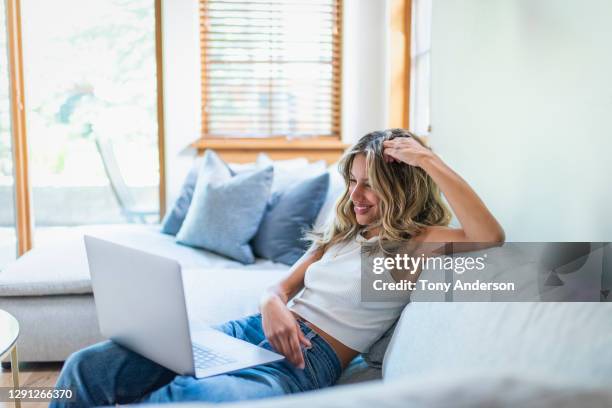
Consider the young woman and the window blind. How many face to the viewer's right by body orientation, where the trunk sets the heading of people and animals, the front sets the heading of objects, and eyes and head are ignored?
0

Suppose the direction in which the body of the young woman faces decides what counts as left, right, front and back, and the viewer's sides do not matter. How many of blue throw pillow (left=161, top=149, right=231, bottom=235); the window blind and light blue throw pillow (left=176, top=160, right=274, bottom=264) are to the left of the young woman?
0

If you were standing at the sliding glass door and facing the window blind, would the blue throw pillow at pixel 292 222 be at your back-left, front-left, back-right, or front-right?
front-right

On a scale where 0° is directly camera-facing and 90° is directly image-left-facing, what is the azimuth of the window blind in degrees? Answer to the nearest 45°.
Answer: approximately 0°

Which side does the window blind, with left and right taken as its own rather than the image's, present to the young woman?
front

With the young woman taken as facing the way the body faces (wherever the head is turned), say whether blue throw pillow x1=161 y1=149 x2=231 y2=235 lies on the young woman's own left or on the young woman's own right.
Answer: on the young woman's own right

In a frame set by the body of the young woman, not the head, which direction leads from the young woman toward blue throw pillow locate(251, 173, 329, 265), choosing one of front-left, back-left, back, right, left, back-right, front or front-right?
back-right

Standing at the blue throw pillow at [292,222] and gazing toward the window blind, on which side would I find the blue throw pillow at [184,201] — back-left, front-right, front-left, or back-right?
front-left

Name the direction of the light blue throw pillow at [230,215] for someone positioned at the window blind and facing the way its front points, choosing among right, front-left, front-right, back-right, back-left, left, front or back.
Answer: front

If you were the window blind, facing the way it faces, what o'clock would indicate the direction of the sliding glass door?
The sliding glass door is roughly at 3 o'clock from the window blind.

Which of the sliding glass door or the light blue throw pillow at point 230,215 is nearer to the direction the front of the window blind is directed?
the light blue throw pillow

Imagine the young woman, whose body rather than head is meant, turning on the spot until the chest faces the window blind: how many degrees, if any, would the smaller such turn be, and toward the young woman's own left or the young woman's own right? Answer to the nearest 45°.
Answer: approximately 135° to the young woman's own right

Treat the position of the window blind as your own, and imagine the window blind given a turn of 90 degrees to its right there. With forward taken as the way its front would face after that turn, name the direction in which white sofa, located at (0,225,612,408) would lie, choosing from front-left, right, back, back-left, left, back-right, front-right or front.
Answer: left

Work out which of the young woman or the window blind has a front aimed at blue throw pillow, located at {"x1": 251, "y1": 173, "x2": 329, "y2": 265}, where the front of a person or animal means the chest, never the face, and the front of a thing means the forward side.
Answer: the window blind

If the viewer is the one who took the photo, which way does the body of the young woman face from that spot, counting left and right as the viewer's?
facing the viewer and to the left of the viewer

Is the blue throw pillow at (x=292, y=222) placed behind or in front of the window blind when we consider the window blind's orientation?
in front
